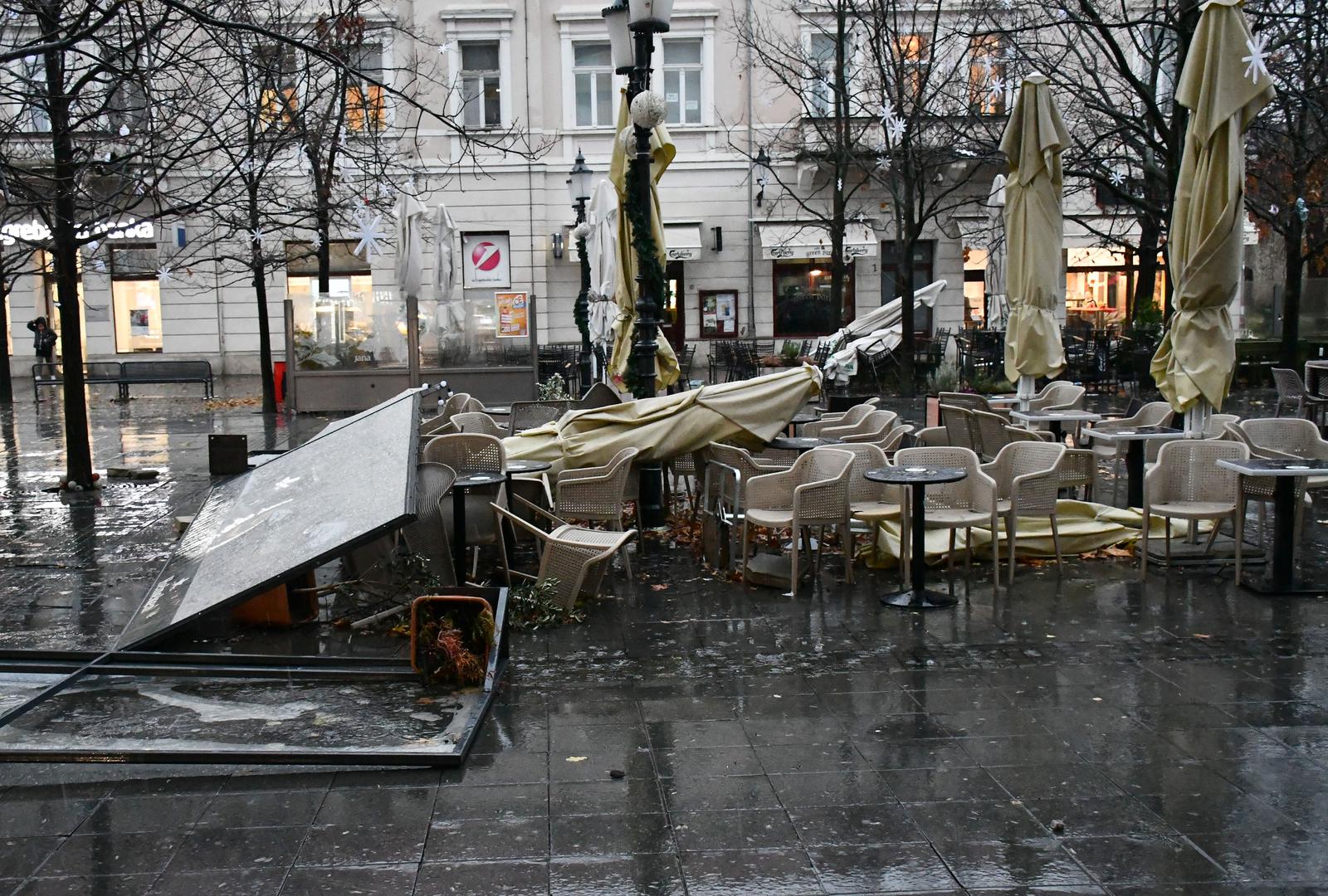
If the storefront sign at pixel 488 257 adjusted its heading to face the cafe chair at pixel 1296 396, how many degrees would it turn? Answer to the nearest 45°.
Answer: approximately 45° to its left

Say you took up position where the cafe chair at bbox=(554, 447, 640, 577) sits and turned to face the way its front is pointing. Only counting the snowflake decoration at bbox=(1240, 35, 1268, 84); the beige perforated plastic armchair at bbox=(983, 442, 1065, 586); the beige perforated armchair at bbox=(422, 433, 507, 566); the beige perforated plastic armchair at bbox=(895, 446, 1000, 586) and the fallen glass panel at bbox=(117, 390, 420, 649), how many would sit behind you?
3

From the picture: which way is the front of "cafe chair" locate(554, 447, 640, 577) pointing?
to the viewer's left

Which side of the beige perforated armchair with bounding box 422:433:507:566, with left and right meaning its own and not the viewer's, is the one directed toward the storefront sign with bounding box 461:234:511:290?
back

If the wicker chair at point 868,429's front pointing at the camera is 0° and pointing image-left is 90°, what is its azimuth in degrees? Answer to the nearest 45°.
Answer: approximately 45°

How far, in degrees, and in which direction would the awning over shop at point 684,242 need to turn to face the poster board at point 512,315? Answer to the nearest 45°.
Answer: approximately 45° to its right

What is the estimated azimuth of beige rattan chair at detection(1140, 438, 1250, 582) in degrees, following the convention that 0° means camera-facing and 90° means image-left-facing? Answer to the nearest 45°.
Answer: approximately 0°

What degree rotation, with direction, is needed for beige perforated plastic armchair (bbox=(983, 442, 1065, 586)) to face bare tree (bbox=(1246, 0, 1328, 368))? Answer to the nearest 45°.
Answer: approximately 135° to its right

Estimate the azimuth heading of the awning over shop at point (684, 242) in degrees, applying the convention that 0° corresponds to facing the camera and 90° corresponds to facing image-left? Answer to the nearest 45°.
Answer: approximately 0°

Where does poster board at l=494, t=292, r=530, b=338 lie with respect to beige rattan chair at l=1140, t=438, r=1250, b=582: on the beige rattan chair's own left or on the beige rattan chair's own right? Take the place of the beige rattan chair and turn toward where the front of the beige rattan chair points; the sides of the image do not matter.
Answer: on the beige rattan chair's own right

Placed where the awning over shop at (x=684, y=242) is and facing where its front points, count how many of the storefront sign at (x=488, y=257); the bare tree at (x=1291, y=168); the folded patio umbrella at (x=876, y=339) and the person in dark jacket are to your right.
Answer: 2
